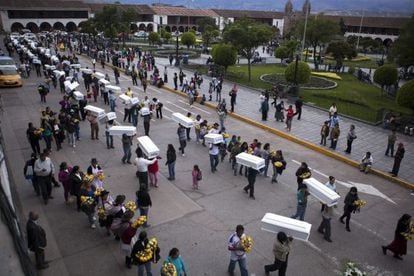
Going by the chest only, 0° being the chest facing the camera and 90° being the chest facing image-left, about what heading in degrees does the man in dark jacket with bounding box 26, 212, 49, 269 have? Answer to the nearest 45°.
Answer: approximately 270°

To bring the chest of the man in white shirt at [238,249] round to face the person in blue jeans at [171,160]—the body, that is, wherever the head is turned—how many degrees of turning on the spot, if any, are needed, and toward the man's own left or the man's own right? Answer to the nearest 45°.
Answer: approximately 180°

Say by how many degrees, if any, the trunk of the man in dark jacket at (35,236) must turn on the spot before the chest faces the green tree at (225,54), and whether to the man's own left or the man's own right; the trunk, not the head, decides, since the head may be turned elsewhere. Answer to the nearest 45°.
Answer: approximately 45° to the man's own left

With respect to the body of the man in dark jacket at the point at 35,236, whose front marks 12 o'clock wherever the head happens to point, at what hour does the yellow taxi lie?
The yellow taxi is roughly at 9 o'clock from the man in dark jacket.

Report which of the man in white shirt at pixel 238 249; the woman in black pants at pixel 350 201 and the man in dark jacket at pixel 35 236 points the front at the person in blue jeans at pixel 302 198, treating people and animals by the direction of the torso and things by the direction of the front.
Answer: the man in dark jacket
